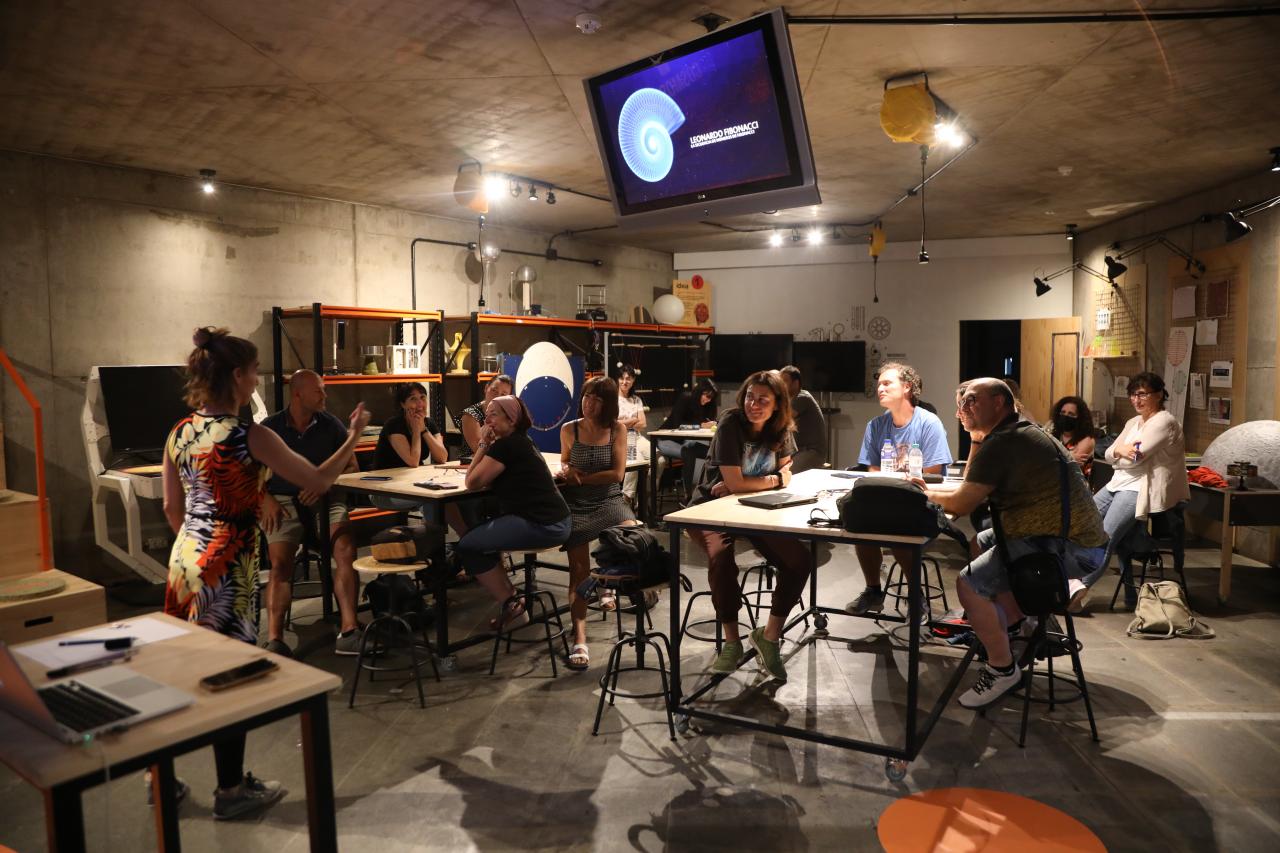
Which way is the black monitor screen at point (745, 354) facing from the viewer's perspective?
toward the camera

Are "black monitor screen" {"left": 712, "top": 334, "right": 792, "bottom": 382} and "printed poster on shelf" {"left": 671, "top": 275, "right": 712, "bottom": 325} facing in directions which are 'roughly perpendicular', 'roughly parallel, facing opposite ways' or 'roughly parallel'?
roughly parallel

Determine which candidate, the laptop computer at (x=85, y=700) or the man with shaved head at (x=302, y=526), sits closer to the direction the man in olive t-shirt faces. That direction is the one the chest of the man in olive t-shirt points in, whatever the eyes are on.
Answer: the man with shaved head

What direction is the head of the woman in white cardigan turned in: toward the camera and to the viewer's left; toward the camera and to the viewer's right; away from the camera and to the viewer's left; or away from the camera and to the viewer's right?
toward the camera and to the viewer's left

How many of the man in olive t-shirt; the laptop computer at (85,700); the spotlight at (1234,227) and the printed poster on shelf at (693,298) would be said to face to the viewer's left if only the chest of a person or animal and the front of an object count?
2

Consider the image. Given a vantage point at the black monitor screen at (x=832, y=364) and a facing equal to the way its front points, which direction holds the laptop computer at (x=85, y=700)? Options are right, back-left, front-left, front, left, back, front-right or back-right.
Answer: front

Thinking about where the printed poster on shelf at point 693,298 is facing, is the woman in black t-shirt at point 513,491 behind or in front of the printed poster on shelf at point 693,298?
in front

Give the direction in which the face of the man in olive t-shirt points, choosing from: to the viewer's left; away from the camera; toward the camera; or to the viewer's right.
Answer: to the viewer's left

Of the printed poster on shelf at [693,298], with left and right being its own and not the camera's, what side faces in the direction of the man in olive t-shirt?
front

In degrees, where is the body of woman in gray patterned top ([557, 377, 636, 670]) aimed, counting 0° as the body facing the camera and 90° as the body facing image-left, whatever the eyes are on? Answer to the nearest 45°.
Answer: approximately 0°

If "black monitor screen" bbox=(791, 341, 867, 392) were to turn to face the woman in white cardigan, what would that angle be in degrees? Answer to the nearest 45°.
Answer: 0° — it already faces them

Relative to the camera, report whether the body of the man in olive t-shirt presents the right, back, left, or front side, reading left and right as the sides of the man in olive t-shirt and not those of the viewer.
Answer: left
